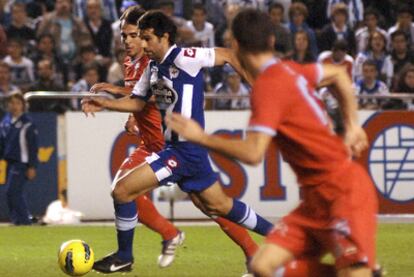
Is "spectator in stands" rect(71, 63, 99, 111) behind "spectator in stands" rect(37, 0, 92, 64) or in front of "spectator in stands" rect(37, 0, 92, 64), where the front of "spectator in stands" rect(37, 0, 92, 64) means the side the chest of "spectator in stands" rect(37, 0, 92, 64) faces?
in front

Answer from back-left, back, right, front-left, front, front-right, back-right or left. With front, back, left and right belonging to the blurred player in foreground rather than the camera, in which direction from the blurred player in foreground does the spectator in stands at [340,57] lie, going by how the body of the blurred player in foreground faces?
front-right

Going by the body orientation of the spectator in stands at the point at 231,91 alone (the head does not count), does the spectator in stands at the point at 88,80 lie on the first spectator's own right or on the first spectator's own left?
on the first spectator's own right

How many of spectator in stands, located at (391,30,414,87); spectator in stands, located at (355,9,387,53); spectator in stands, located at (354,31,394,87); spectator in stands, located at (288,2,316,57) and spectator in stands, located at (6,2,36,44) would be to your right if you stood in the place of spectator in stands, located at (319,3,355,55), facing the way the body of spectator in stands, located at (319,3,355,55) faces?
2

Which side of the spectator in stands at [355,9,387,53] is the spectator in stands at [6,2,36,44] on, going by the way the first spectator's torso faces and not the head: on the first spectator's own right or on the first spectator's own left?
on the first spectator's own right

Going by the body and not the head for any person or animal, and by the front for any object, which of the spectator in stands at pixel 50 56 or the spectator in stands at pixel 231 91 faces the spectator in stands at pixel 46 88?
the spectator in stands at pixel 50 56
